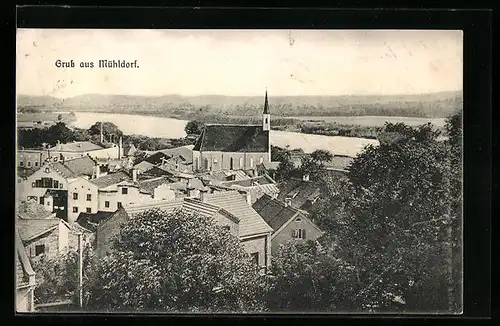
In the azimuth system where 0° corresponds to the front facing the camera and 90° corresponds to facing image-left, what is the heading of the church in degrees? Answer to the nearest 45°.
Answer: approximately 270°

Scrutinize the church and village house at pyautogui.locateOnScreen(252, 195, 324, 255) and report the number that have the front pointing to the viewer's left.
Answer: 0
